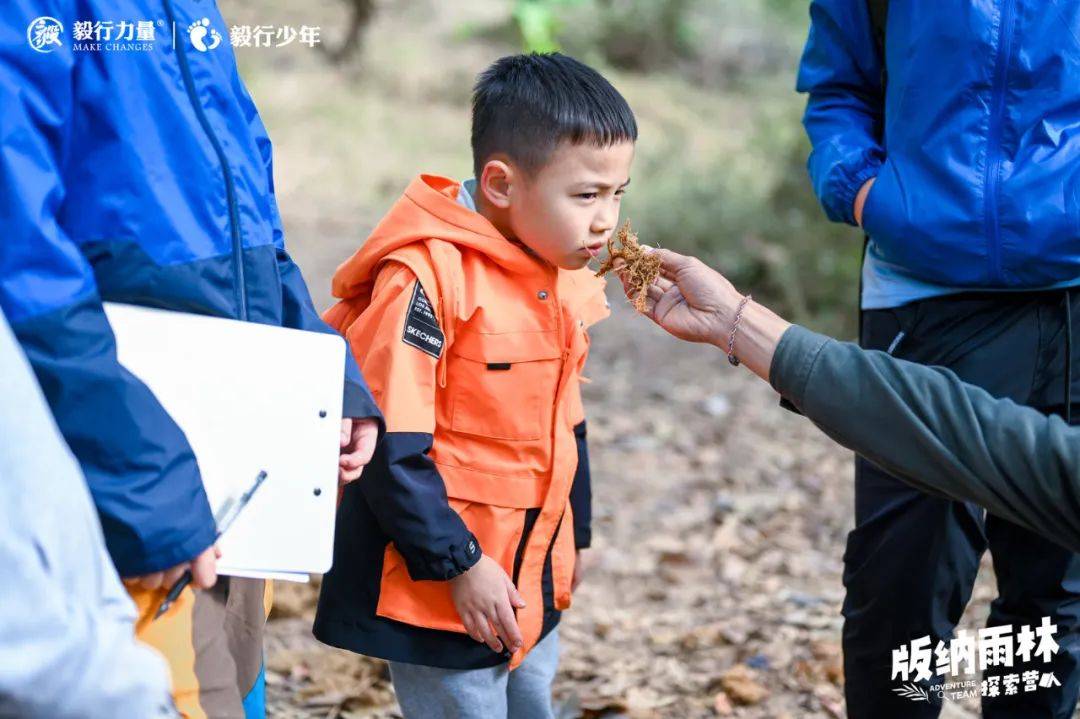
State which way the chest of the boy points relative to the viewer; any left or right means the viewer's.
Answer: facing the viewer and to the right of the viewer
